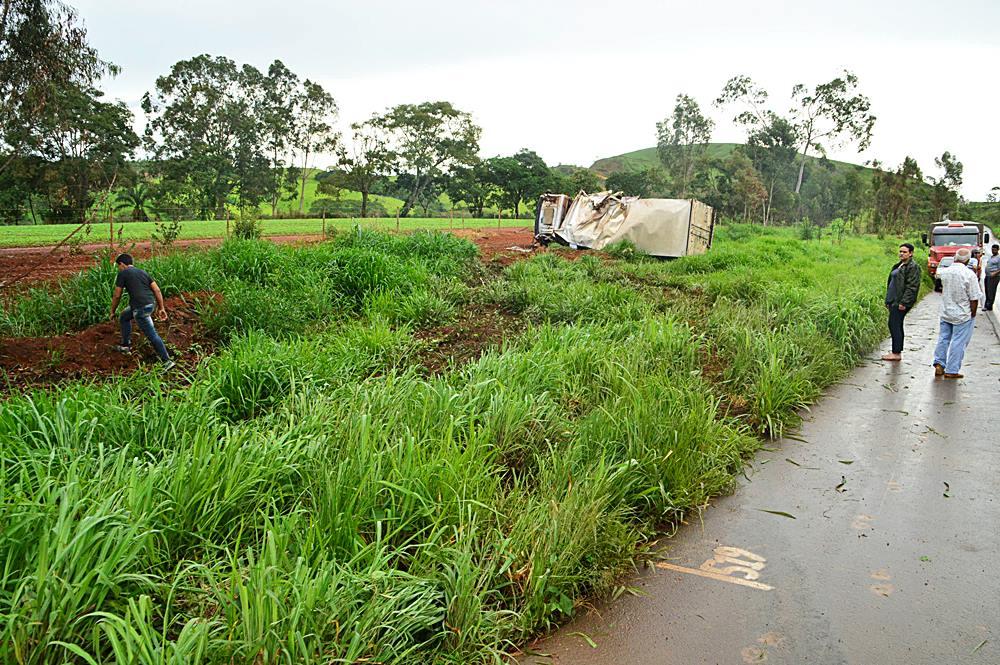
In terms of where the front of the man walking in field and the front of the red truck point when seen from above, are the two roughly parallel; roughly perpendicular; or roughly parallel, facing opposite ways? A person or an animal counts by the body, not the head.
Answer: roughly perpendicular

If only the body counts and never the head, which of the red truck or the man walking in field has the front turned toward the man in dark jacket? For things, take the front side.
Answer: the red truck

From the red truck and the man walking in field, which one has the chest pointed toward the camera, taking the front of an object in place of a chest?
the red truck

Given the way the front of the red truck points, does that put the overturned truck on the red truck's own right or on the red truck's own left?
on the red truck's own right

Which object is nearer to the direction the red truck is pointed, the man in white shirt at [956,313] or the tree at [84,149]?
the man in white shirt

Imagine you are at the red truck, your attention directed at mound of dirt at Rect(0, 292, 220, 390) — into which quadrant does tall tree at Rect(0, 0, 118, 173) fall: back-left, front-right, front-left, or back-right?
front-right

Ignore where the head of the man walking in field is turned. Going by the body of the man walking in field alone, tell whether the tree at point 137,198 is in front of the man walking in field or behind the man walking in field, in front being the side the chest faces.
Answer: in front

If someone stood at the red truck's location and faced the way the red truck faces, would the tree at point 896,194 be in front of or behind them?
behind

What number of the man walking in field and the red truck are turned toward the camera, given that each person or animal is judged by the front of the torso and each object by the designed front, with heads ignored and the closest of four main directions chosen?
1

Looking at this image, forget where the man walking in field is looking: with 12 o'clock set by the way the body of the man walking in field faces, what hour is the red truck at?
The red truck is roughly at 4 o'clock from the man walking in field.

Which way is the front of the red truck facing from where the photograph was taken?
facing the viewer

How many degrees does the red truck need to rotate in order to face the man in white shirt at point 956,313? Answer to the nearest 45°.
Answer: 0° — it already faces them

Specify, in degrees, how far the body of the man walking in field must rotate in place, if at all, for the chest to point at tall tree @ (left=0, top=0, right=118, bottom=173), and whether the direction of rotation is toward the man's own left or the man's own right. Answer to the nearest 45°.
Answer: approximately 45° to the man's own right
